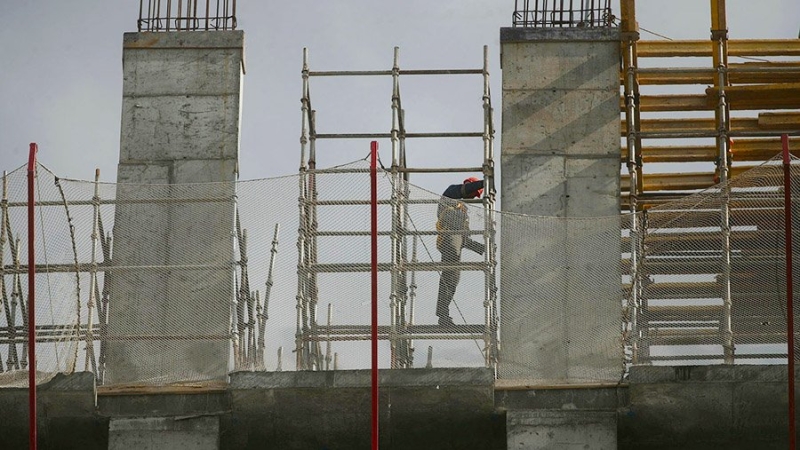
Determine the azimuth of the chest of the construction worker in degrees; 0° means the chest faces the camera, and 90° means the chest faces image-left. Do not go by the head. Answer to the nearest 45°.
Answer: approximately 270°

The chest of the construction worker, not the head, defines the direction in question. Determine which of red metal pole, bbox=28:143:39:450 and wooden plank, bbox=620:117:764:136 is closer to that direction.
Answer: the wooden plank

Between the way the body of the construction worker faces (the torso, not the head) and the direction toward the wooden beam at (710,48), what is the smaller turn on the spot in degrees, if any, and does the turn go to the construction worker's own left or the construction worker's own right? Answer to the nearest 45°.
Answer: approximately 45° to the construction worker's own left

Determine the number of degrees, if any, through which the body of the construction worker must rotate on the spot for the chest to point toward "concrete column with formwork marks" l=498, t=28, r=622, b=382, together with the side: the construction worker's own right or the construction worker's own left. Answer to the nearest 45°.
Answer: approximately 45° to the construction worker's own left

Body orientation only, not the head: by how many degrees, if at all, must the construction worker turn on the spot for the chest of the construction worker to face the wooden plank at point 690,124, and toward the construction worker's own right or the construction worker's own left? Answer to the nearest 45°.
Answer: approximately 45° to the construction worker's own left

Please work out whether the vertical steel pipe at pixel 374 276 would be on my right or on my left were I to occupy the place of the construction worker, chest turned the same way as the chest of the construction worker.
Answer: on my right

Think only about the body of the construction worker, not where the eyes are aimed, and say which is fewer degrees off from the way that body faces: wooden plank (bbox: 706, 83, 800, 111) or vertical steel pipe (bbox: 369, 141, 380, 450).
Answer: the wooden plank

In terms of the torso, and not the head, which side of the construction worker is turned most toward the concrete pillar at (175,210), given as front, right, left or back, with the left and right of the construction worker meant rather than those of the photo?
back

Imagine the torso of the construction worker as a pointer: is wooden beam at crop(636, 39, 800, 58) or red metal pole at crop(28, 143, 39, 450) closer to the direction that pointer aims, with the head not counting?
the wooden beam
